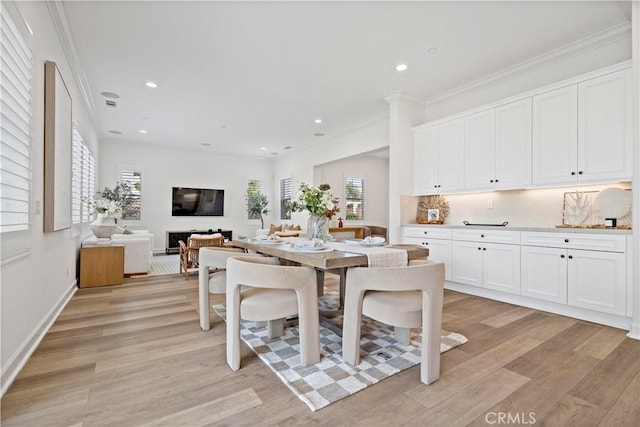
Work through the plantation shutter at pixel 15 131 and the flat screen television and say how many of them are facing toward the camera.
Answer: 1

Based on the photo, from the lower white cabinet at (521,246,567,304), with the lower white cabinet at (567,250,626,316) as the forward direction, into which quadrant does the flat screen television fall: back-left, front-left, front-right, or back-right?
back-right

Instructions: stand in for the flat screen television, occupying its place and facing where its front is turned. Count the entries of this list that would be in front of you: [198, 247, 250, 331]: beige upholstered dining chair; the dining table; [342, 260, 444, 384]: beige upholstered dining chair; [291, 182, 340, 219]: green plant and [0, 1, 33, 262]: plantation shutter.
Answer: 5

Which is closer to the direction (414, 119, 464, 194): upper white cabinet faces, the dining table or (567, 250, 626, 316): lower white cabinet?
the dining table

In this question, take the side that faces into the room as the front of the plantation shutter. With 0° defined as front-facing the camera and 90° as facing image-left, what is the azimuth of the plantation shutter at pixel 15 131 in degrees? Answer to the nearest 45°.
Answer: approximately 270°

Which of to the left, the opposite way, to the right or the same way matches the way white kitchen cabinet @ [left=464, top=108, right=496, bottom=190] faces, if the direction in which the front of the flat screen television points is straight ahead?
to the right

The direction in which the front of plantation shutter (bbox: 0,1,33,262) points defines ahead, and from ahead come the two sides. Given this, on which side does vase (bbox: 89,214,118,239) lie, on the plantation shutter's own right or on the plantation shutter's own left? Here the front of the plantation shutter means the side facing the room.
on the plantation shutter's own left

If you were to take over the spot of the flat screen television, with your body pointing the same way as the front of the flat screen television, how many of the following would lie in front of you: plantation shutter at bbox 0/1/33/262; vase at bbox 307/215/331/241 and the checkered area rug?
3

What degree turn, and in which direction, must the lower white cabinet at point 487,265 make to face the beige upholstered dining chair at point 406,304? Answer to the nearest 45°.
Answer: approximately 45° to its left

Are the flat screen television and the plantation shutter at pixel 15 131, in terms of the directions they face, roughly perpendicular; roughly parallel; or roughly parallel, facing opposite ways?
roughly perpendicular

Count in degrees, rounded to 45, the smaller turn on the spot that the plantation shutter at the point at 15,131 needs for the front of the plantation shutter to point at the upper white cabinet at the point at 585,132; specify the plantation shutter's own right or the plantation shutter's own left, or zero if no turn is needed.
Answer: approximately 45° to the plantation shutter's own right
